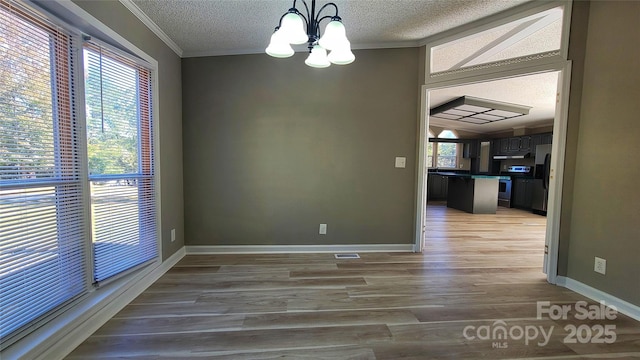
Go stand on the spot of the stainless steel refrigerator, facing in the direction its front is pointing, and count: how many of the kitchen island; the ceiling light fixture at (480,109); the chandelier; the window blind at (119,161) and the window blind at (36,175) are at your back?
0

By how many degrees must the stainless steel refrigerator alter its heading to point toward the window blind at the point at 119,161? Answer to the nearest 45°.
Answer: approximately 45° to its left

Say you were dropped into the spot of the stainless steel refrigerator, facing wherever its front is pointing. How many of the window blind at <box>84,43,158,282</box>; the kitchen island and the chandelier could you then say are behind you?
0

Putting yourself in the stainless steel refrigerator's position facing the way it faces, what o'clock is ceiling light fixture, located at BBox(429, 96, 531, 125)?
The ceiling light fixture is roughly at 12 o'clock from the stainless steel refrigerator.

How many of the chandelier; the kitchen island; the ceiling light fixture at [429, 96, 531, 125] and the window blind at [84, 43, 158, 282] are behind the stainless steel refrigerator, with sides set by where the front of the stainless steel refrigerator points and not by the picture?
0

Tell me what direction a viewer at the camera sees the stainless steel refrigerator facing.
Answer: facing the viewer and to the left of the viewer

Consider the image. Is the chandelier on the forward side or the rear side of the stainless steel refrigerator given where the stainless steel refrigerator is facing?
on the forward side

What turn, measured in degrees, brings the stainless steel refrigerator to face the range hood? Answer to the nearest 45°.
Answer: approximately 90° to its right

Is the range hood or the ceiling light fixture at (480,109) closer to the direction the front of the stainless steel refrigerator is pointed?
the ceiling light fixture

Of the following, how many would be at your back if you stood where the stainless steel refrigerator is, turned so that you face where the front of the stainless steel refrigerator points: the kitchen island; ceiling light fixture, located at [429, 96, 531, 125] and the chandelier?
0

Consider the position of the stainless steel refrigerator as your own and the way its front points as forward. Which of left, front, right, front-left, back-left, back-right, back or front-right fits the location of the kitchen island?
front

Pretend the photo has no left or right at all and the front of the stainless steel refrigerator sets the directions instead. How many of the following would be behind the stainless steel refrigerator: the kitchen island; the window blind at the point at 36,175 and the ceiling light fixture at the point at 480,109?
0
